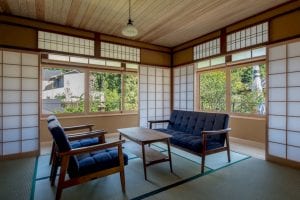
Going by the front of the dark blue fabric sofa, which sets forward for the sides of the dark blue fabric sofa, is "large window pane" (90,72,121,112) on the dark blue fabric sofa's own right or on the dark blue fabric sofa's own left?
on the dark blue fabric sofa's own right

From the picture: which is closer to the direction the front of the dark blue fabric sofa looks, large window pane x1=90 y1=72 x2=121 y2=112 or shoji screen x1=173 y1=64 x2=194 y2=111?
the large window pane

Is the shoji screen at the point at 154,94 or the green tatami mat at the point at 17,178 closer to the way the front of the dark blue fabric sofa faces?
the green tatami mat

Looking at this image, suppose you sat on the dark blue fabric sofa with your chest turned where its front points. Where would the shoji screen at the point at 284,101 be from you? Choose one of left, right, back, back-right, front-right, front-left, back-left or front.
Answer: back-left

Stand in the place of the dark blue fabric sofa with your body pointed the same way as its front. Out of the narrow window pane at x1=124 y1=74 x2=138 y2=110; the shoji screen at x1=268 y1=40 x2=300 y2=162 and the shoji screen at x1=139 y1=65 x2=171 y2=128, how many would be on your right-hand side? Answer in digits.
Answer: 2

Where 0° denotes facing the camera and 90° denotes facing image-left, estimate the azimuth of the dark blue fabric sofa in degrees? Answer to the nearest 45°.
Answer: approximately 45°

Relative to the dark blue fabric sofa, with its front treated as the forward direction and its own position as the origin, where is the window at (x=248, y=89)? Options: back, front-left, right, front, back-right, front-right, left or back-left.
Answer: back

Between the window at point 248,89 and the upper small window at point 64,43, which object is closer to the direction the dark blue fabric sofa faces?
the upper small window

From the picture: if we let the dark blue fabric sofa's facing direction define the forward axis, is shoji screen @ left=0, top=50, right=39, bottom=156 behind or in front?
in front

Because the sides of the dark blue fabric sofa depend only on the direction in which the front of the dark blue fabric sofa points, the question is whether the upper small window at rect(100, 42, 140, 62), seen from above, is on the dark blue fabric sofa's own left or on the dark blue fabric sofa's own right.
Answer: on the dark blue fabric sofa's own right
